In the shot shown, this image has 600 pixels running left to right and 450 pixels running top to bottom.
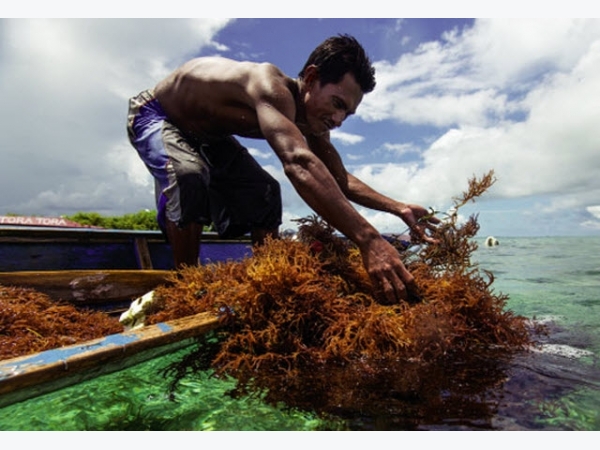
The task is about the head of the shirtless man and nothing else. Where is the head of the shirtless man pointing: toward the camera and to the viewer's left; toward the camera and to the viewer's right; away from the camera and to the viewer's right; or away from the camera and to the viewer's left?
toward the camera and to the viewer's right
